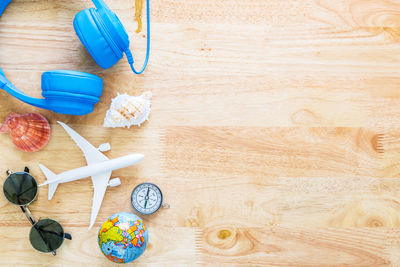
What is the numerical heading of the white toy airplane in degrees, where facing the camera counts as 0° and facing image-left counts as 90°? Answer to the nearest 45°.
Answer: approximately 270°
